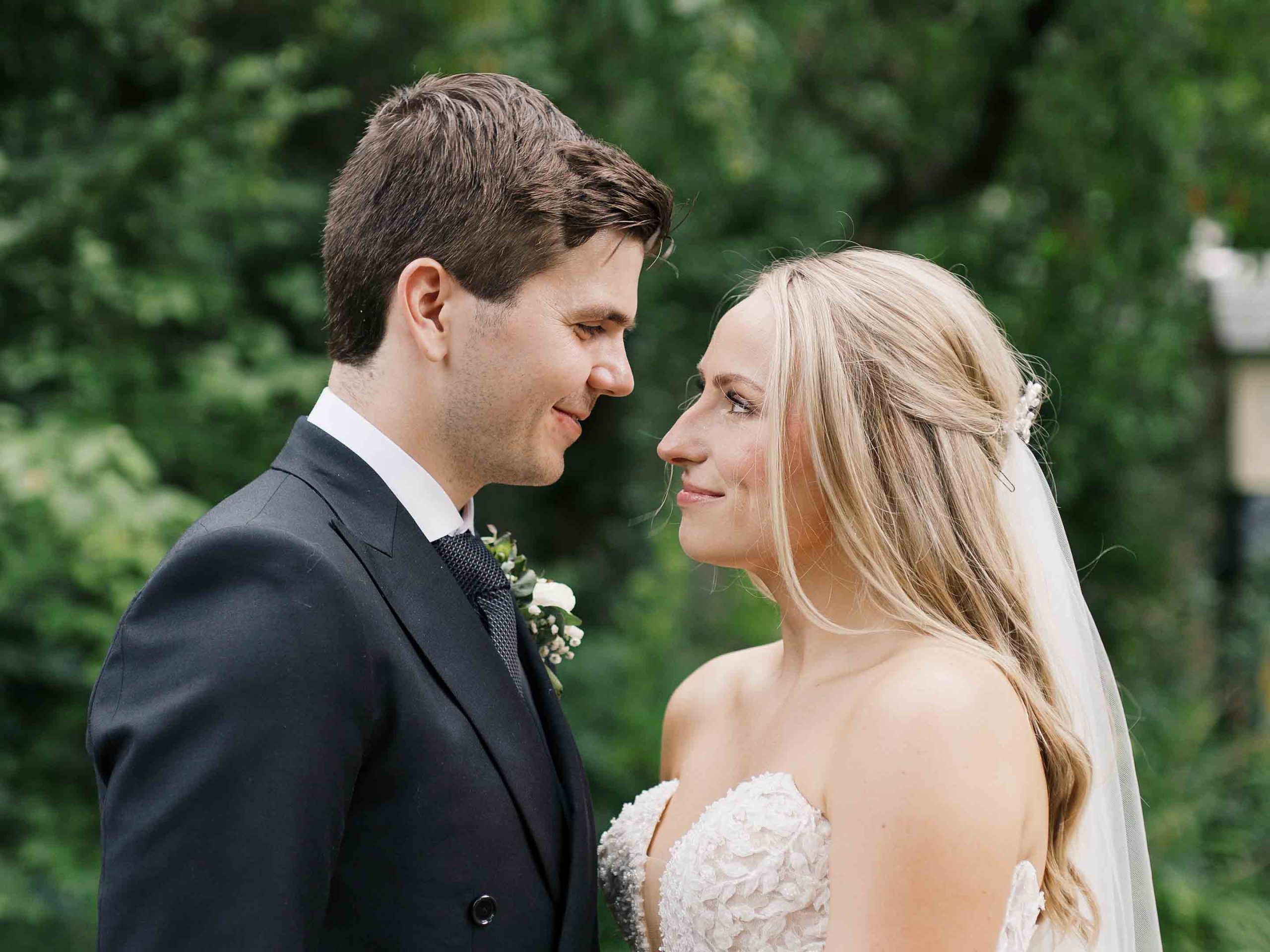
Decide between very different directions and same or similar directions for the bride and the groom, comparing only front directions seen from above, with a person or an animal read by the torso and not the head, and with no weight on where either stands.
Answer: very different directions

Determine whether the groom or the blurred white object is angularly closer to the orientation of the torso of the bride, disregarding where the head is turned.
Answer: the groom

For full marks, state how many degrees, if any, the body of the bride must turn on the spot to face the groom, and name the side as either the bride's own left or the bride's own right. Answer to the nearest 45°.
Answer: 0° — they already face them

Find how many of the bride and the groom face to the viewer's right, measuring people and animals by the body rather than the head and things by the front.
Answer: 1

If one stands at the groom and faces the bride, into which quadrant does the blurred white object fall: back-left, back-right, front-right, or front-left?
front-left

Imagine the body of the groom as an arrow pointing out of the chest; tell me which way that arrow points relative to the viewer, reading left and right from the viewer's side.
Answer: facing to the right of the viewer

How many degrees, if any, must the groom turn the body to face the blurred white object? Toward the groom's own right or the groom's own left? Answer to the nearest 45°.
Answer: approximately 45° to the groom's own left

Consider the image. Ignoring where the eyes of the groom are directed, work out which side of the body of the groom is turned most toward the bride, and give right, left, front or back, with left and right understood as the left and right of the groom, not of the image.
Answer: front

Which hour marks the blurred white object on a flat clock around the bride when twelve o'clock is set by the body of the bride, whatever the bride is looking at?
The blurred white object is roughly at 5 o'clock from the bride.

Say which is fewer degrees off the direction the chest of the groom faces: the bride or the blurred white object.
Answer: the bride

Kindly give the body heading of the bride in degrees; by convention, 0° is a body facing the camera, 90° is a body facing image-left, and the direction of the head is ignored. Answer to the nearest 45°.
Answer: approximately 45°

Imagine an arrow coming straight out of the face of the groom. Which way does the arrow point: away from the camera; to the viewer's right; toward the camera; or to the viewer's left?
to the viewer's right

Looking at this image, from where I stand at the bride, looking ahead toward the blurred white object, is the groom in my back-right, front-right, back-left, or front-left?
back-left
